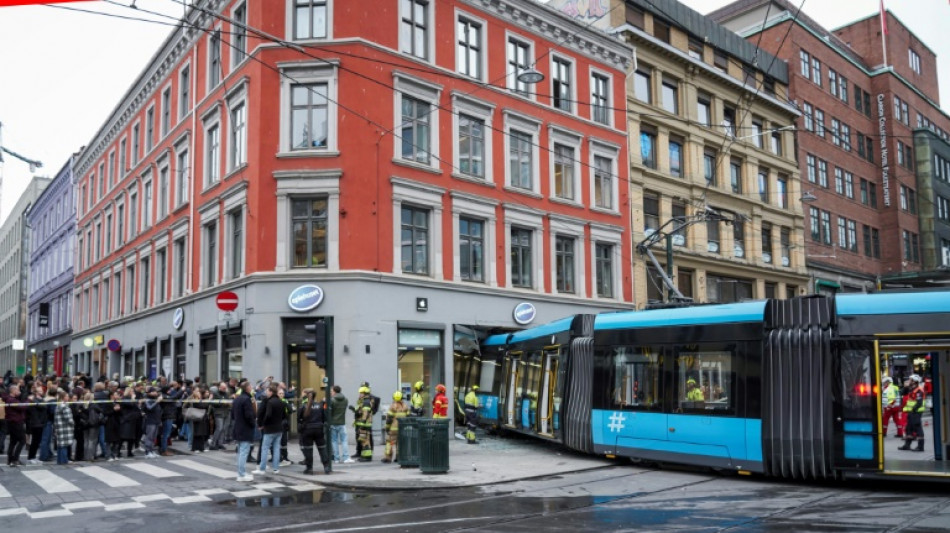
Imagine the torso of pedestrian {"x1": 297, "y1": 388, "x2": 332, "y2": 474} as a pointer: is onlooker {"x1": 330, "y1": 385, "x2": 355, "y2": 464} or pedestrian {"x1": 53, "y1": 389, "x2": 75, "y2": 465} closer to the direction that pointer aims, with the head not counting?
the onlooker

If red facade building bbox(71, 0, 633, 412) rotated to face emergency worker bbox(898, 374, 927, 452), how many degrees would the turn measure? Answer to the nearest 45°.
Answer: approximately 45° to its left

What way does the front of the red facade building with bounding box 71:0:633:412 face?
toward the camera

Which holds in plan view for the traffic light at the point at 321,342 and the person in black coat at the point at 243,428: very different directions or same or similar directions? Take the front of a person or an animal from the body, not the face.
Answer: very different directions

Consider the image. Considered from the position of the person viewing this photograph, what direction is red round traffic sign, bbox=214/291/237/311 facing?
facing the viewer

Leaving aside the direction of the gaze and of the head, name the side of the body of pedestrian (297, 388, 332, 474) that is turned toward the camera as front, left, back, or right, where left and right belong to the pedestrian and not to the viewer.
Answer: back

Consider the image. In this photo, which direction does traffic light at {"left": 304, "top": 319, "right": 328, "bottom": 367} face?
to the viewer's left

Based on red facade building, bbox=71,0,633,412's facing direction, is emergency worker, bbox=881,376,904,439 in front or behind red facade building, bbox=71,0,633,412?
in front

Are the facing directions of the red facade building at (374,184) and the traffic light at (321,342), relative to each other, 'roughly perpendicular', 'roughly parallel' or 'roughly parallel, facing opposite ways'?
roughly perpendicular

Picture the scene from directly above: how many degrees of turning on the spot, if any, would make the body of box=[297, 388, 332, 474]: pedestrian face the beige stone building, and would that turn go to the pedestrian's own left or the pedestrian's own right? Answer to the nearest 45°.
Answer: approximately 45° to the pedestrian's own right

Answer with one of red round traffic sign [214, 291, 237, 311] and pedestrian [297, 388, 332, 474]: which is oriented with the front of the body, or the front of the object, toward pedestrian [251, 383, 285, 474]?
the red round traffic sign

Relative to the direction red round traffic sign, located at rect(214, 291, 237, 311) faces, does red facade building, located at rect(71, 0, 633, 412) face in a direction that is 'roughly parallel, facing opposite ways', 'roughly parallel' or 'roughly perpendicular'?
roughly parallel

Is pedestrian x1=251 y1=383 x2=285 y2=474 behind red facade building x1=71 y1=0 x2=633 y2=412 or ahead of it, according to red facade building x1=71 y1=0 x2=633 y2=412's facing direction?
ahead

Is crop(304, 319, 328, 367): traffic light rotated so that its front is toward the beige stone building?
no
